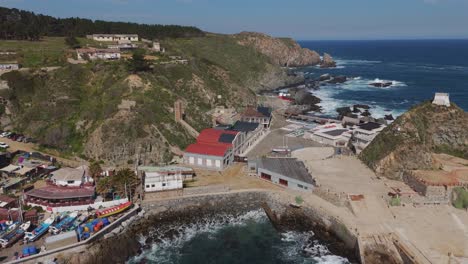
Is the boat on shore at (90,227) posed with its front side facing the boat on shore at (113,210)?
yes

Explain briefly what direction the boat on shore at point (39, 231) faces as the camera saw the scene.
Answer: facing away from the viewer and to the right of the viewer

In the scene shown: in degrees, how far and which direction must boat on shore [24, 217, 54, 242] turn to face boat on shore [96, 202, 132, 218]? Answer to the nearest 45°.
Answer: approximately 45° to its right

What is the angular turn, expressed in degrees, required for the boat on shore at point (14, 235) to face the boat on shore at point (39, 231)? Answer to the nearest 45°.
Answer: approximately 45° to its right

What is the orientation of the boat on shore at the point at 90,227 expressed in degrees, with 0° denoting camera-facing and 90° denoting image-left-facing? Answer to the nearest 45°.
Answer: approximately 225°

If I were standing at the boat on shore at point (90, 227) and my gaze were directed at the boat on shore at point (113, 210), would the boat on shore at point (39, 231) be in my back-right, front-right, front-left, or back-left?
back-left

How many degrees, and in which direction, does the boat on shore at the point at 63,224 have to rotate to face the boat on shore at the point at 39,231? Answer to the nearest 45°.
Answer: approximately 135° to its left

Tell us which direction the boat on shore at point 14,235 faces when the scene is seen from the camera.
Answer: facing away from the viewer and to the right of the viewer

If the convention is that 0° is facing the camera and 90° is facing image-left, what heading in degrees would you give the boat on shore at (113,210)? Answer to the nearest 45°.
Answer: approximately 225°

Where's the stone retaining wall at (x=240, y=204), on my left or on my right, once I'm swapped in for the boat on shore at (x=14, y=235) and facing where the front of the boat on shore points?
on my right
